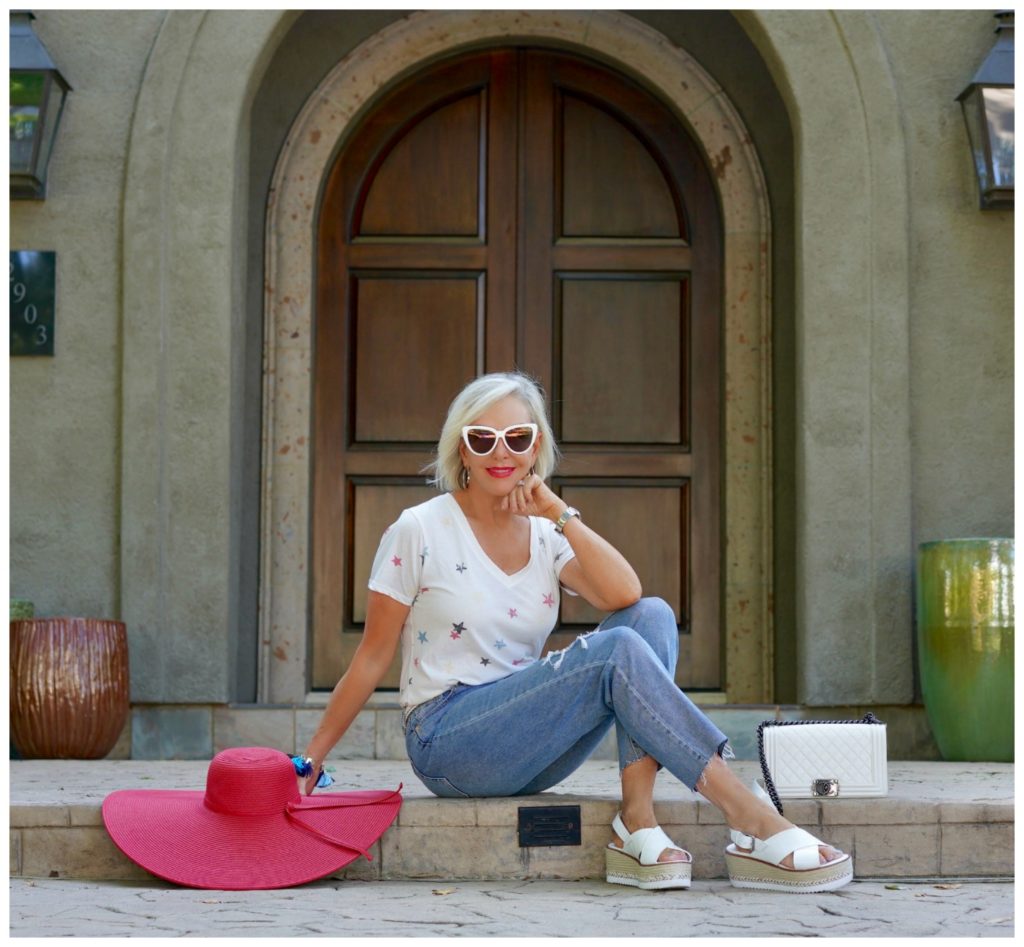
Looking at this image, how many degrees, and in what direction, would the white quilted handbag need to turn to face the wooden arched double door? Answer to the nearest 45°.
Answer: approximately 135° to its right

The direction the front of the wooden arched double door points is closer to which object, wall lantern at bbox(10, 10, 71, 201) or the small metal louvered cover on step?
the small metal louvered cover on step

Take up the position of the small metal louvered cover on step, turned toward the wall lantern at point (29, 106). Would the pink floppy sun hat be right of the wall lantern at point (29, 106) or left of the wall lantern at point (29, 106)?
left

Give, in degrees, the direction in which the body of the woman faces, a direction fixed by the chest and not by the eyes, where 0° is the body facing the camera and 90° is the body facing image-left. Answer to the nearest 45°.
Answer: approximately 315°

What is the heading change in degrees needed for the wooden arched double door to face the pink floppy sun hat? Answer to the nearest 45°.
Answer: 0° — it already faces it

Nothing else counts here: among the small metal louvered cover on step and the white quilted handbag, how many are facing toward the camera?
2

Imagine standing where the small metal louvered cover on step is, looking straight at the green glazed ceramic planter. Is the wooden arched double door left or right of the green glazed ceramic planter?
left

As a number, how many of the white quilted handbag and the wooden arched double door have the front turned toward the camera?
2
